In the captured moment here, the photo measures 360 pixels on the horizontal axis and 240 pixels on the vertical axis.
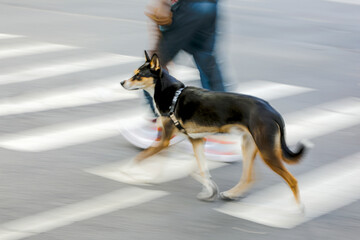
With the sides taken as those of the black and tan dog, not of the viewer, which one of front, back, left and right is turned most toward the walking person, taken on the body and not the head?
right

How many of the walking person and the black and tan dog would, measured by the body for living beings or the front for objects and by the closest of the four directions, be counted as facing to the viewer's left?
2

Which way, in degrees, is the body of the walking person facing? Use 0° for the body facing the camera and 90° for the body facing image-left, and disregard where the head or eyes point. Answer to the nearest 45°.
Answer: approximately 90°

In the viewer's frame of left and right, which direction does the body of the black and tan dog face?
facing to the left of the viewer

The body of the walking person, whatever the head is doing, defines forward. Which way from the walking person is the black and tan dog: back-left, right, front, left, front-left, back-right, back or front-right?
left
